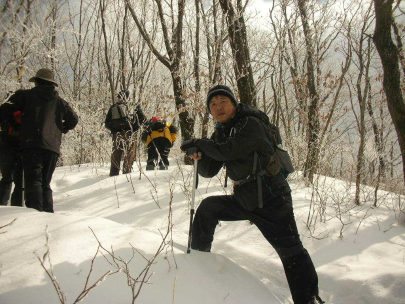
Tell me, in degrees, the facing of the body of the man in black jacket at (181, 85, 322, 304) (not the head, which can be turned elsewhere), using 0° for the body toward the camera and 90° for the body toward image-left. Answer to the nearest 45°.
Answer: approximately 45°

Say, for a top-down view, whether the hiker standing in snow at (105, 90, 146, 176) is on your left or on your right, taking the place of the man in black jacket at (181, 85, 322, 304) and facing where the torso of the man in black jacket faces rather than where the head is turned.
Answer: on your right

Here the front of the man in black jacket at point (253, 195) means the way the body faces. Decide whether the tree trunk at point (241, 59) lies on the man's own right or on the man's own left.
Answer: on the man's own right

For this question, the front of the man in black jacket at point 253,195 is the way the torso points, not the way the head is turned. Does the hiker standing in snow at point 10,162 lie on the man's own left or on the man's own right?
on the man's own right

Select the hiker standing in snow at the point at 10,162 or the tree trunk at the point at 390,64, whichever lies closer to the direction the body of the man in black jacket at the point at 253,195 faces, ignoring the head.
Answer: the hiker standing in snow

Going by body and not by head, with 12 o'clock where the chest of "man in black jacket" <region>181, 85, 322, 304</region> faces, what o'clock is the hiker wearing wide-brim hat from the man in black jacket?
The hiker wearing wide-brim hat is roughly at 2 o'clock from the man in black jacket.
